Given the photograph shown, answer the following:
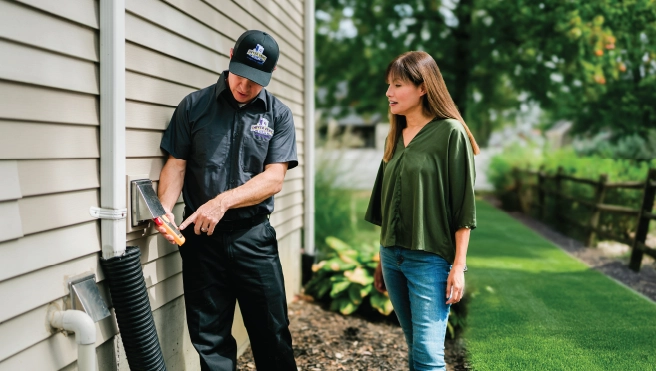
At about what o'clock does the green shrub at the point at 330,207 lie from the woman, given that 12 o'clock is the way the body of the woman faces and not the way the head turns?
The green shrub is roughly at 4 o'clock from the woman.

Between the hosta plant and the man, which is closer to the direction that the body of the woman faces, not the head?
the man

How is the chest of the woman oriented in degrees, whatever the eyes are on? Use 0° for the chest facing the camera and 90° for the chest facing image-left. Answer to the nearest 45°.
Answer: approximately 45°

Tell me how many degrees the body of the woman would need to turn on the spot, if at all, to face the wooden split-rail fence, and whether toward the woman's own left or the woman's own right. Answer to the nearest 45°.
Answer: approximately 180°

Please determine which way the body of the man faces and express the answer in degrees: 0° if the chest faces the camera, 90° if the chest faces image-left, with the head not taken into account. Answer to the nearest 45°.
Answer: approximately 0°

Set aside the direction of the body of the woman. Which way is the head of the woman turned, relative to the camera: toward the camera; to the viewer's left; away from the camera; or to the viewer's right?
to the viewer's left

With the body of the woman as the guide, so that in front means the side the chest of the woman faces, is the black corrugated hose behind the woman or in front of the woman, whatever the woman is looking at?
in front

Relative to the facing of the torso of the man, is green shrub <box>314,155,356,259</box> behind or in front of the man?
behind
